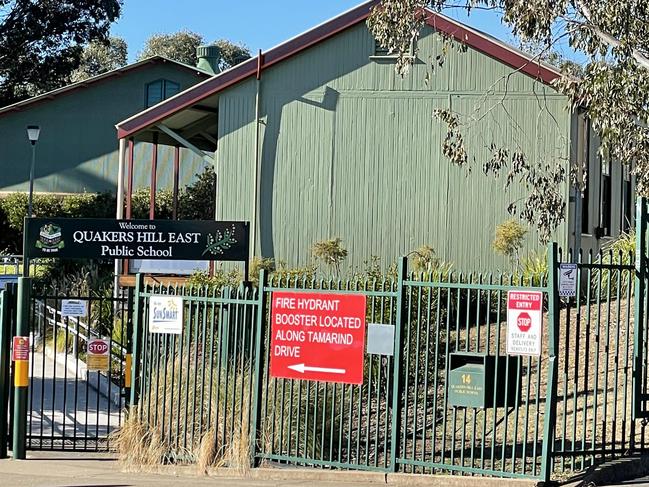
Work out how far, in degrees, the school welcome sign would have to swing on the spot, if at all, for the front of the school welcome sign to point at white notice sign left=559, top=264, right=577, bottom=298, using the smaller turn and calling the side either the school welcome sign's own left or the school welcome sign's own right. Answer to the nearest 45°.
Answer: approximately 45° to the school welcome sign's own left

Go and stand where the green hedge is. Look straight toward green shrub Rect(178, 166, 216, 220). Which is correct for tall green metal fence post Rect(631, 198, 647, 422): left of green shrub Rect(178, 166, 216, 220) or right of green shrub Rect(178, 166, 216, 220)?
right

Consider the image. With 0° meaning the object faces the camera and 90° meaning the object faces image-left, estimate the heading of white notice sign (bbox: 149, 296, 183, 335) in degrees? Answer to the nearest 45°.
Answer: approximately 0°

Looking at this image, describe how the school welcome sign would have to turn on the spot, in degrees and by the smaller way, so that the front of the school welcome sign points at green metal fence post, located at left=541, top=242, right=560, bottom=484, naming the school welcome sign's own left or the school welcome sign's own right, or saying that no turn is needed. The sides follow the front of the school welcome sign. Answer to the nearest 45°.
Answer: approximately 45° to the school welcome sign's own left

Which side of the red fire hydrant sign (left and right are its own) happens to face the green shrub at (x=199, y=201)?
back

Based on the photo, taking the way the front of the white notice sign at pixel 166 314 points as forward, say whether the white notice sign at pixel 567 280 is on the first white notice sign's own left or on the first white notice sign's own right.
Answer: on the first white notice sign's own left
